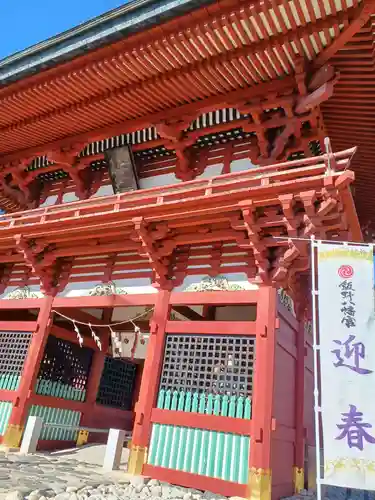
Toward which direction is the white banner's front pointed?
toward the camera

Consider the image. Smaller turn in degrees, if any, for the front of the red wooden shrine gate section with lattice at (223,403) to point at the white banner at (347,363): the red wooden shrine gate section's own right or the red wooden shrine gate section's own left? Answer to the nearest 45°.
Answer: approximately 90° to the red wooden shrine gate section's own left

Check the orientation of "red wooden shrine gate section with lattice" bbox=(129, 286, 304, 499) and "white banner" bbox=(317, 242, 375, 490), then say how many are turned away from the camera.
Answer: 0

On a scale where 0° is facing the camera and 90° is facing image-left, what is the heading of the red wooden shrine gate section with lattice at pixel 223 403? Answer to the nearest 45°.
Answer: approximately 45°

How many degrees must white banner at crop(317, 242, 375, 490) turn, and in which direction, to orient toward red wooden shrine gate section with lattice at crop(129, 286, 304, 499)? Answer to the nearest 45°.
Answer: approximately 135° to its right
